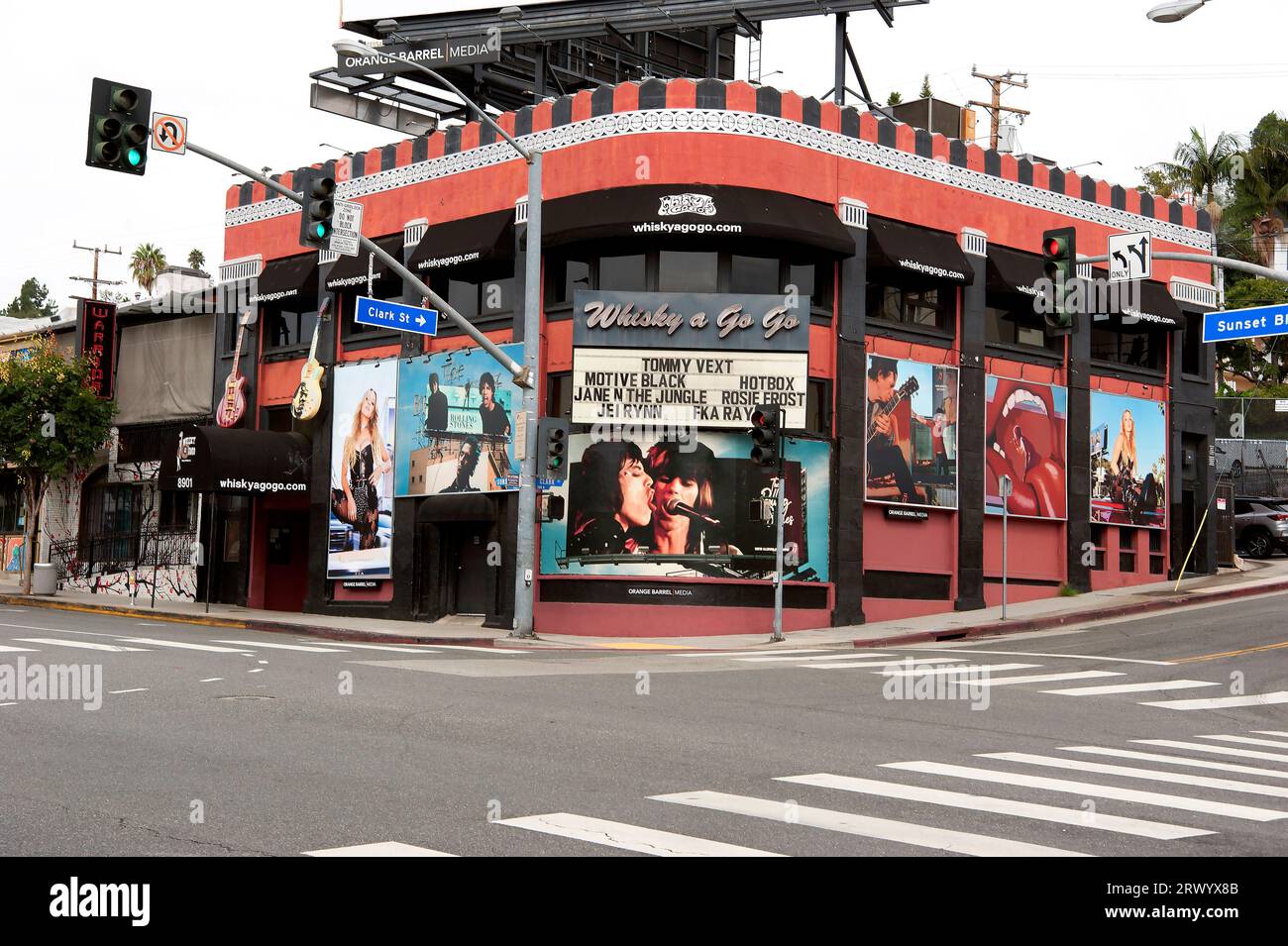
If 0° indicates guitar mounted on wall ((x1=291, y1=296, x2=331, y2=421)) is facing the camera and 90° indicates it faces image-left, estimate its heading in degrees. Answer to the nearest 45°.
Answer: approximately 45°

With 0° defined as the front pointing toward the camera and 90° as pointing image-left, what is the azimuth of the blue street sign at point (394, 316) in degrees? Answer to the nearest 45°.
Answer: approximately 0°

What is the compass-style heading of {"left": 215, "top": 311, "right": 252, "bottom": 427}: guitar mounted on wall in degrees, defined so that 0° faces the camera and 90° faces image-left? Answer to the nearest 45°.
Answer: approximately 45°

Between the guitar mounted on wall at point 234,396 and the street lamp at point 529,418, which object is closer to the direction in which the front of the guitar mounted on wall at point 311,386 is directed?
the street lamp

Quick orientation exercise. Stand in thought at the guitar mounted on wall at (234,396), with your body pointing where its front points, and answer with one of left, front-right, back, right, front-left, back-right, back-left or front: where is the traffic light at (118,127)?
front-left

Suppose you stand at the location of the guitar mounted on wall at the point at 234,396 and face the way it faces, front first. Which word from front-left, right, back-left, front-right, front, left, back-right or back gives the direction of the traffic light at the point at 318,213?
front-left

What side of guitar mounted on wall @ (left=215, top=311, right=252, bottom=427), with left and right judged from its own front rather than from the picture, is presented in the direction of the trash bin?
right

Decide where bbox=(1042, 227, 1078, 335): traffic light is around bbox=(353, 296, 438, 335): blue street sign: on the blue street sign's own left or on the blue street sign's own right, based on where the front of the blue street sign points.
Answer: on the blue street sign's own left

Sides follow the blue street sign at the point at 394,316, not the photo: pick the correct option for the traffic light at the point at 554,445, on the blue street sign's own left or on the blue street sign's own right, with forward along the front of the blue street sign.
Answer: on the blue street sign's own left

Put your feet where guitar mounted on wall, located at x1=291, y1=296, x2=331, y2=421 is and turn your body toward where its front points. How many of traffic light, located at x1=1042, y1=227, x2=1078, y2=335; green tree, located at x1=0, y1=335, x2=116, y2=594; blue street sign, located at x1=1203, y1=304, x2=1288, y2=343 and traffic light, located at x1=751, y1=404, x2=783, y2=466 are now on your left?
3

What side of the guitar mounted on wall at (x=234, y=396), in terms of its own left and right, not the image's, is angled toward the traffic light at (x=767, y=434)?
left

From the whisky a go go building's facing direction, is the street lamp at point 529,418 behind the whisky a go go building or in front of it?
in front

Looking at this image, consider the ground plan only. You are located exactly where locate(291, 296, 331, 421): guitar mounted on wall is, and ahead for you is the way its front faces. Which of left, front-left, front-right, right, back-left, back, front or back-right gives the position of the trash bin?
right

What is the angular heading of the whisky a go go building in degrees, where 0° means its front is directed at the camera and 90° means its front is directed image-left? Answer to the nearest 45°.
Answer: approximately 0°

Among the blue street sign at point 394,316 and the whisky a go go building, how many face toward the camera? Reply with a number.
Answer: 2
